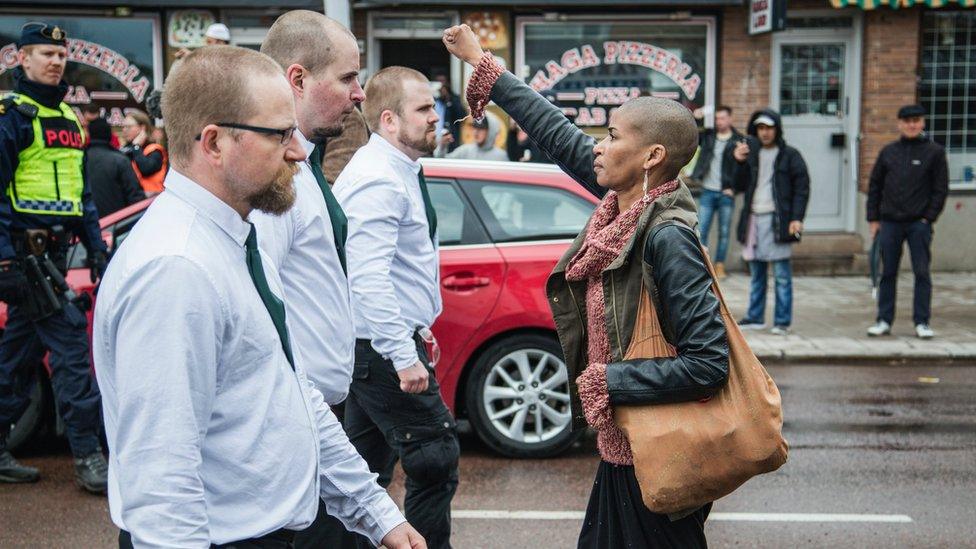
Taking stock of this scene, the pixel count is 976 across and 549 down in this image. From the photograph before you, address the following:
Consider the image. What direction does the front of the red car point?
to the viewer's left

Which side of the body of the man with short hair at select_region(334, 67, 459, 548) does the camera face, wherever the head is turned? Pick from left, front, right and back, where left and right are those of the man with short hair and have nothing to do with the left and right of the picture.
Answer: right

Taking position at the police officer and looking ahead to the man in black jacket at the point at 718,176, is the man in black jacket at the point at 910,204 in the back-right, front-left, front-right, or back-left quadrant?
front-right

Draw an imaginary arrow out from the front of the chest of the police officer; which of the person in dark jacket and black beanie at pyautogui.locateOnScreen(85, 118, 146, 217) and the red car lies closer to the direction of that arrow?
the red car

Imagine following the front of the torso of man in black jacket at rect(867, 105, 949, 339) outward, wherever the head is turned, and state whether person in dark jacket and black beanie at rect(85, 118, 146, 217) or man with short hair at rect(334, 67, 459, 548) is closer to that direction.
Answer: the man with short hair

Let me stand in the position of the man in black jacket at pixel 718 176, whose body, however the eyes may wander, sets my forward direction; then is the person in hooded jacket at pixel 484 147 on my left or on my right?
on my right

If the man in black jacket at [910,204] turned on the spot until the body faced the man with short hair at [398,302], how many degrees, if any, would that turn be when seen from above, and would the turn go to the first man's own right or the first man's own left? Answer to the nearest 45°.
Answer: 0° — they already face them

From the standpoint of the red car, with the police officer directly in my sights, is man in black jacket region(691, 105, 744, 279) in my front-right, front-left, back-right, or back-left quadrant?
back-right

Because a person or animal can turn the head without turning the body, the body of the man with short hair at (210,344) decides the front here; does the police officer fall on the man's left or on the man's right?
on the man's left

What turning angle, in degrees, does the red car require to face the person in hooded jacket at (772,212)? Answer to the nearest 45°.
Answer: approximately 135° to its right

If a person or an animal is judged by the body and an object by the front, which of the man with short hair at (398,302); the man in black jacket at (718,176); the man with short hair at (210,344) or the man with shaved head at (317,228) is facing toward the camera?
the man in black jacket

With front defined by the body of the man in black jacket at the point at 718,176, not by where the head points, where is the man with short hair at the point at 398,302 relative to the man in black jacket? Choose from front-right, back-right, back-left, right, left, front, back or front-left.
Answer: front
